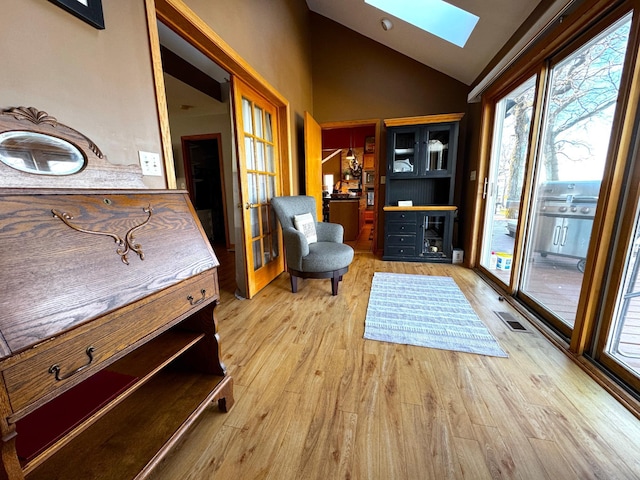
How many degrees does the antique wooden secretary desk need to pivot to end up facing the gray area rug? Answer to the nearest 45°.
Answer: approximately 45° to its left

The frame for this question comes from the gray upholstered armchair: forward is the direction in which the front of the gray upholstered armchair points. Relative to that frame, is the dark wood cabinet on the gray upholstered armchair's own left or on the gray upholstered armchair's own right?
on the gray upholstered armchair's own left

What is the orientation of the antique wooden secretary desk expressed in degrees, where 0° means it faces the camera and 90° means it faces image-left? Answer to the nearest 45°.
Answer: approximately 315°

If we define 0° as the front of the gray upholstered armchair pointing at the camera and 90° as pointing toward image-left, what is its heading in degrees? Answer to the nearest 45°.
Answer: approximately 315°

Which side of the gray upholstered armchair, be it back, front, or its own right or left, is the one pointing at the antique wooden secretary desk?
right

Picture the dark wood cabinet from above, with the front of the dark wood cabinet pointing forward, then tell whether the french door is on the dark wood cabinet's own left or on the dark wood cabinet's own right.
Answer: on the dark wood cabinet's own right

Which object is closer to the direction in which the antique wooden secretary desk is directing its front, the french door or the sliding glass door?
the sliding glass door

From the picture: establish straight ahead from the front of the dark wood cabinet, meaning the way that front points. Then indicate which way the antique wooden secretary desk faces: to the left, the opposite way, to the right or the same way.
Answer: to the left
